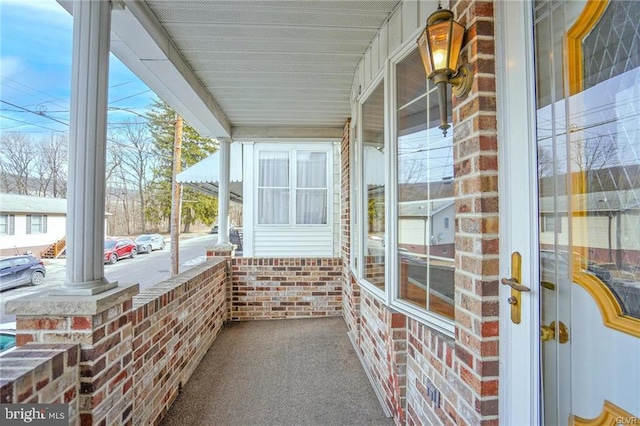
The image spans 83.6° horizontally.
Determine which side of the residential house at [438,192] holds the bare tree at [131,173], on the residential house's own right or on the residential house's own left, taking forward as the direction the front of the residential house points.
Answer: on the residential house's own right

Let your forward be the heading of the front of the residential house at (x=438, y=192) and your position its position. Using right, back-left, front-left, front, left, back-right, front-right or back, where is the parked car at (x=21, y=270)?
front-right

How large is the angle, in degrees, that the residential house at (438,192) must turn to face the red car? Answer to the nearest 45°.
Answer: approximately 45° to its right

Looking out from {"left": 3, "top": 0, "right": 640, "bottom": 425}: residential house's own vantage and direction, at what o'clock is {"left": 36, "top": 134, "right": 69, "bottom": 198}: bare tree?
The bare tree is roughly at 1 o'clock from the residential house.

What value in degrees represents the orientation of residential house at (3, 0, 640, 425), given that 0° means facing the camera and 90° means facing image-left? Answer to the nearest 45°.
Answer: approximately 90°

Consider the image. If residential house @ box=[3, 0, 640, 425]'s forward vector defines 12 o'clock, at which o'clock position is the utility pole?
The utility pole is roughly at 2 o'clock from the residential house.
